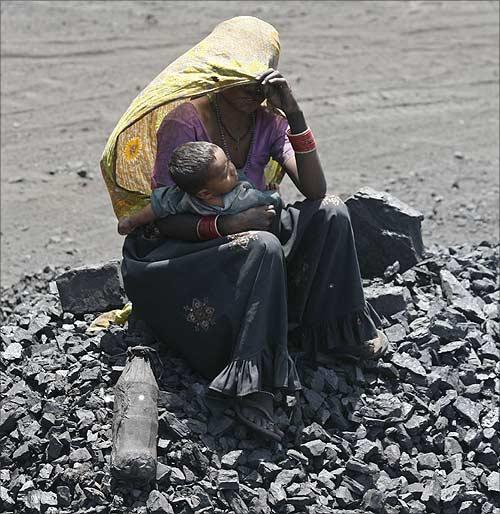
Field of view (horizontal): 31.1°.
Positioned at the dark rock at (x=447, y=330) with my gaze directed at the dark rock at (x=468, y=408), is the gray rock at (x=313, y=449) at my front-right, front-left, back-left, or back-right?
front-right

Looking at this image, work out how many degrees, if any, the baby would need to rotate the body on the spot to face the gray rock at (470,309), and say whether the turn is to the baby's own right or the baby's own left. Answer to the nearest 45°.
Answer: approximately 45° to the baby's own left

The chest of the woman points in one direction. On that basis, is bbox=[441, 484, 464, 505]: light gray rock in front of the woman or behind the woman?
in front

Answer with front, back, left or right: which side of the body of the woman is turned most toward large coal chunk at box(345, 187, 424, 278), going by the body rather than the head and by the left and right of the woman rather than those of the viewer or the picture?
left

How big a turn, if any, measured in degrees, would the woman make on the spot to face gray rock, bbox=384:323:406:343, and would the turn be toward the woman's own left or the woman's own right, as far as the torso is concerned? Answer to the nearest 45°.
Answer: approximately 45° to the woman's own left

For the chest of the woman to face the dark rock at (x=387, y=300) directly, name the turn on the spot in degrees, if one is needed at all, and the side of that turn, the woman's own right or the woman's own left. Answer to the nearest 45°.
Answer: approximately 90° to the woman's own left

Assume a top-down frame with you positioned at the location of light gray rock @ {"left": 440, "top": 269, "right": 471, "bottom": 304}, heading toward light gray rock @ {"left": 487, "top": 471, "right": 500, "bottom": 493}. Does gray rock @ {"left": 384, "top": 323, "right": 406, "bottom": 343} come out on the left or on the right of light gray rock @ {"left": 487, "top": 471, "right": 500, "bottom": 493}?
right

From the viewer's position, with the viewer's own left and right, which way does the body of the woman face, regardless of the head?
facing the viewer and to the right of the viewer
